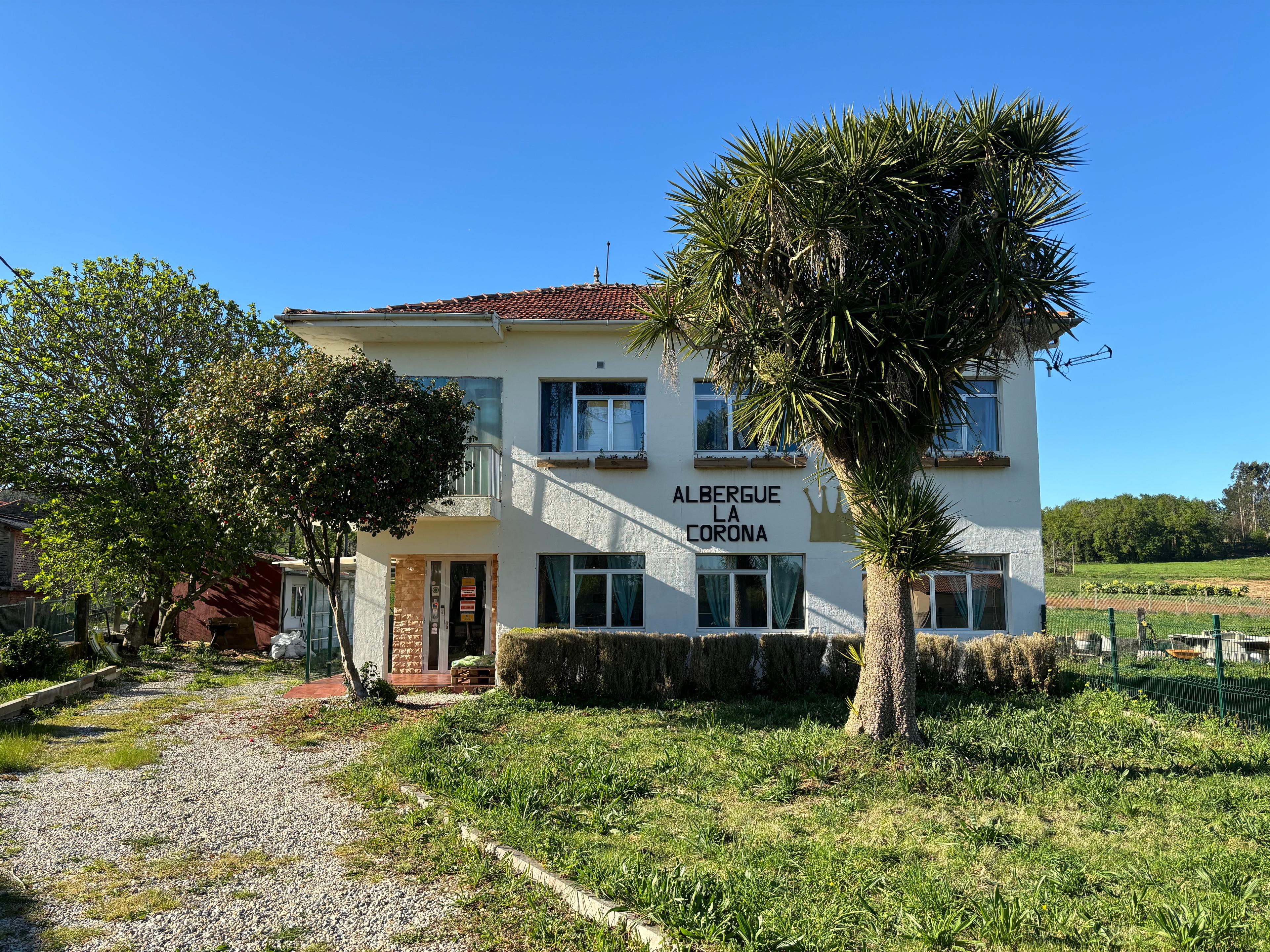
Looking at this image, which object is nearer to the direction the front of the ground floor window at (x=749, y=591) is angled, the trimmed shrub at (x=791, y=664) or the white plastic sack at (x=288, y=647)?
the trimmed shrub

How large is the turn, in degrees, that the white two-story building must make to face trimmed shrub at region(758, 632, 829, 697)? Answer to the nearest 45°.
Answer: approximately 45° to its left

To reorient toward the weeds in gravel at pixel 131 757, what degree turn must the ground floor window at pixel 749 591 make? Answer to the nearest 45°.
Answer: approximately 45° to its right

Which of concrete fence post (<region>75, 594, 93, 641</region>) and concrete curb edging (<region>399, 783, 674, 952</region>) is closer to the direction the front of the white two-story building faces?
the concrete curb edging

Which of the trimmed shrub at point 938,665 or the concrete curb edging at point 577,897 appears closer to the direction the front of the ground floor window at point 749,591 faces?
the concrete curb edging

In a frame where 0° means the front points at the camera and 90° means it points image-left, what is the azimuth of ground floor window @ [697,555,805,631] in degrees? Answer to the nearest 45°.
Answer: approximately 0°

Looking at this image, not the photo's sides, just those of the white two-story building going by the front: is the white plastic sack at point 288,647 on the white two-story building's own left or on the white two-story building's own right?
on the white two-story building's own right

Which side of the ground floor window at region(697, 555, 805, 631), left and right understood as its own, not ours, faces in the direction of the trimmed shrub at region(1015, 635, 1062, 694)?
left
